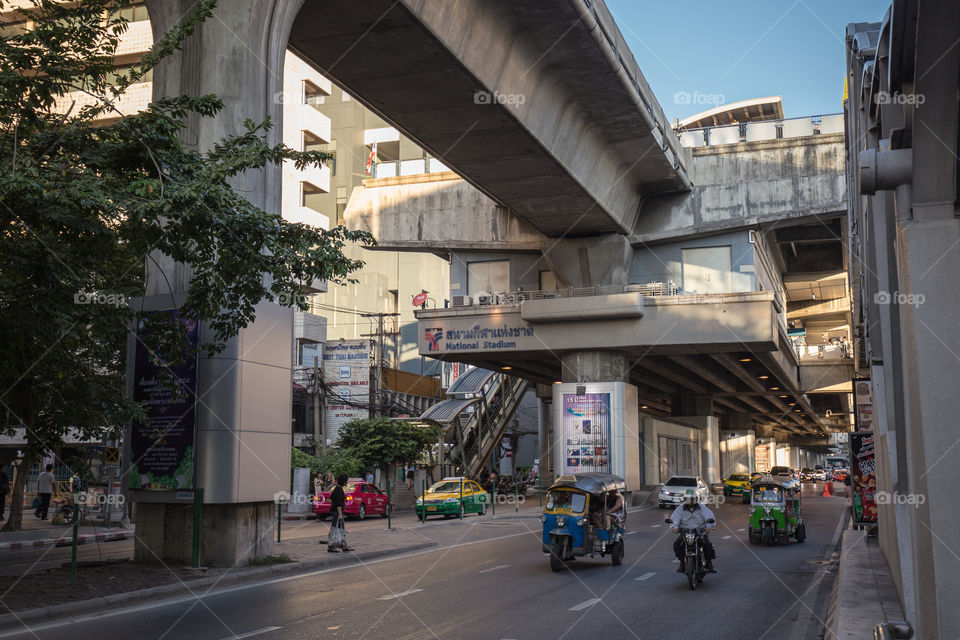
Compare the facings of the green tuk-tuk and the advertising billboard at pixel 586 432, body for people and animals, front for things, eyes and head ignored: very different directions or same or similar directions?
same or similar directions

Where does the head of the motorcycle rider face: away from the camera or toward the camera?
toward the camera

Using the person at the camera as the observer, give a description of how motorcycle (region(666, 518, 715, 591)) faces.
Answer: facing the viewer

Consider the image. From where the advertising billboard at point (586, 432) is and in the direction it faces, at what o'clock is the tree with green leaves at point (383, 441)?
The tree with green leaves is roughly at 3 o'clock from the advertising billboard.

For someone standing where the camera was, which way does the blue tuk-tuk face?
facing the viewer and to the left of the viewer

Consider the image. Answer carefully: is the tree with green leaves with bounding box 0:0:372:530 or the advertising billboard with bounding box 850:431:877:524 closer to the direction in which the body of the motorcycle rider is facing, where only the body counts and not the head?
the tree with green leaves

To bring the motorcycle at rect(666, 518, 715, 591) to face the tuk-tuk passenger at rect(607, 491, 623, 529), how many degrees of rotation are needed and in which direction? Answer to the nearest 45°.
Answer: approximately 135° to its right

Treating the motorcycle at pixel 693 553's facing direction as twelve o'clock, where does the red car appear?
The red car is roughly at 5 o'clock from the motorcycle.

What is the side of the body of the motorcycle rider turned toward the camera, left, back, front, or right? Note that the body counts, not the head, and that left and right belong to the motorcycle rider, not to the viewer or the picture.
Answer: front

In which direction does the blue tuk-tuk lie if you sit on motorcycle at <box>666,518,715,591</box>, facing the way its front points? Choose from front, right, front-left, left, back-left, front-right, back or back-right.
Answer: back-right

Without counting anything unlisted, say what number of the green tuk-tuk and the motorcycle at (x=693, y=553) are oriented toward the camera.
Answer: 2

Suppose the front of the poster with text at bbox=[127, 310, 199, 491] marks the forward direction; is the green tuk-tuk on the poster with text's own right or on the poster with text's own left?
on the poster with text's own left

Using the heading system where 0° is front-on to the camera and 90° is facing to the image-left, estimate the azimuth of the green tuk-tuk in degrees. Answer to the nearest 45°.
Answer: approximately 0°

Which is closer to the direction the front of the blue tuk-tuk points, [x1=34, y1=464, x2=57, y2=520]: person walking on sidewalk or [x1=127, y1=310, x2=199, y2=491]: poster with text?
the poster with text

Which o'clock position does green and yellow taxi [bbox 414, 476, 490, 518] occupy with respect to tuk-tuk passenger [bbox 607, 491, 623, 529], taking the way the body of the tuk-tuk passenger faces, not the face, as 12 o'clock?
The green and yellow taxi is roughly at 4 o'clock from the tuk-tuk passenger.

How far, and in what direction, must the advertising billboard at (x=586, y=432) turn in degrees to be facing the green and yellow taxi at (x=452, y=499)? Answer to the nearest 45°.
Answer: approximately 45° to its right

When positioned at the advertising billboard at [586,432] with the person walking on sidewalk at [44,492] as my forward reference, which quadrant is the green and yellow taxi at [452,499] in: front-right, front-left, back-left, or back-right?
front-left

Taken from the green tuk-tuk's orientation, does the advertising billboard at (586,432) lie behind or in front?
behind
